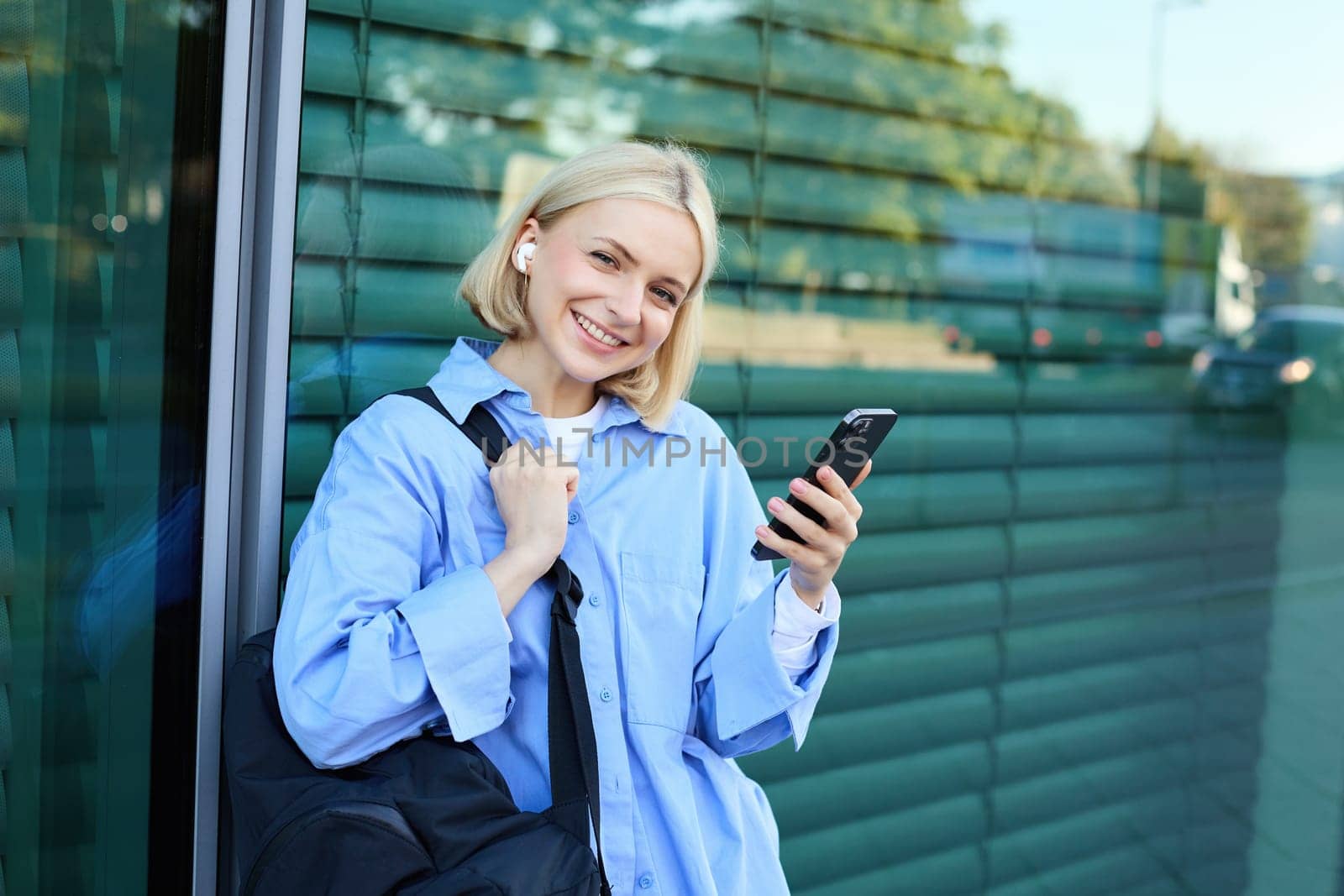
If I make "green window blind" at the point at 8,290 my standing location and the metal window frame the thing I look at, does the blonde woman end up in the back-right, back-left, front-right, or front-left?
front-right

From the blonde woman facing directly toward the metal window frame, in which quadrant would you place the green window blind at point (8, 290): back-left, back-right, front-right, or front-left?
front-left

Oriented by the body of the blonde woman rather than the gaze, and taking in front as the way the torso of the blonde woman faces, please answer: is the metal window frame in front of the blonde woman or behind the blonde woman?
behind

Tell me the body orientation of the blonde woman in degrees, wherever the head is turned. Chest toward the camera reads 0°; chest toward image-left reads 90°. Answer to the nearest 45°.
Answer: approximately 315°

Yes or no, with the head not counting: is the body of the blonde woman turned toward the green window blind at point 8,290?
no
